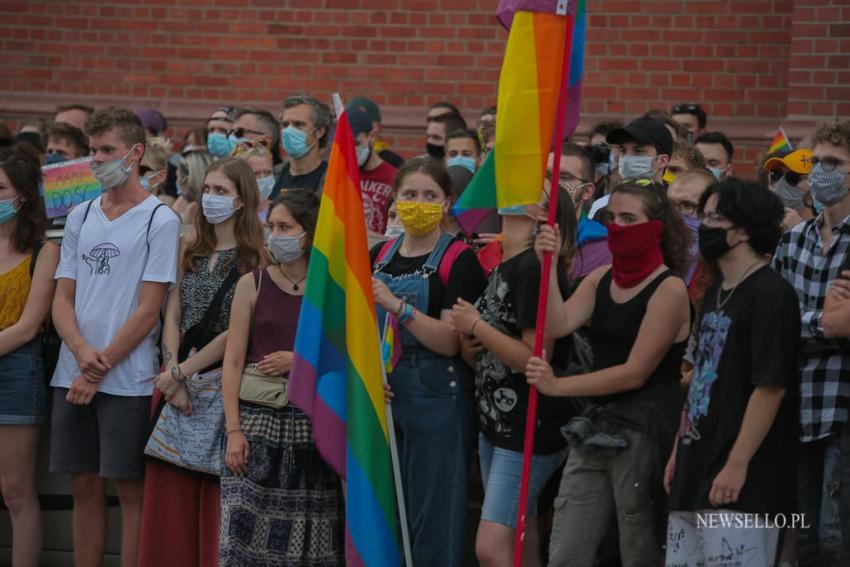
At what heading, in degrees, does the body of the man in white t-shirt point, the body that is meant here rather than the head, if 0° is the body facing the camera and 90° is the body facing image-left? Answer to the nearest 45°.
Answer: approximately 45°

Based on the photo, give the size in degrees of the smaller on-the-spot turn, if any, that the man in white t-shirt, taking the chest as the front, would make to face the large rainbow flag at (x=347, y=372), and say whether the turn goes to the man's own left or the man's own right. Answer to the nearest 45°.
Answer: approximately 90° to the man's own left

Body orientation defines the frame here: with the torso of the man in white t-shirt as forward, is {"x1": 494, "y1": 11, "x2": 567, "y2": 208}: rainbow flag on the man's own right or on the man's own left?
on the man's own left
